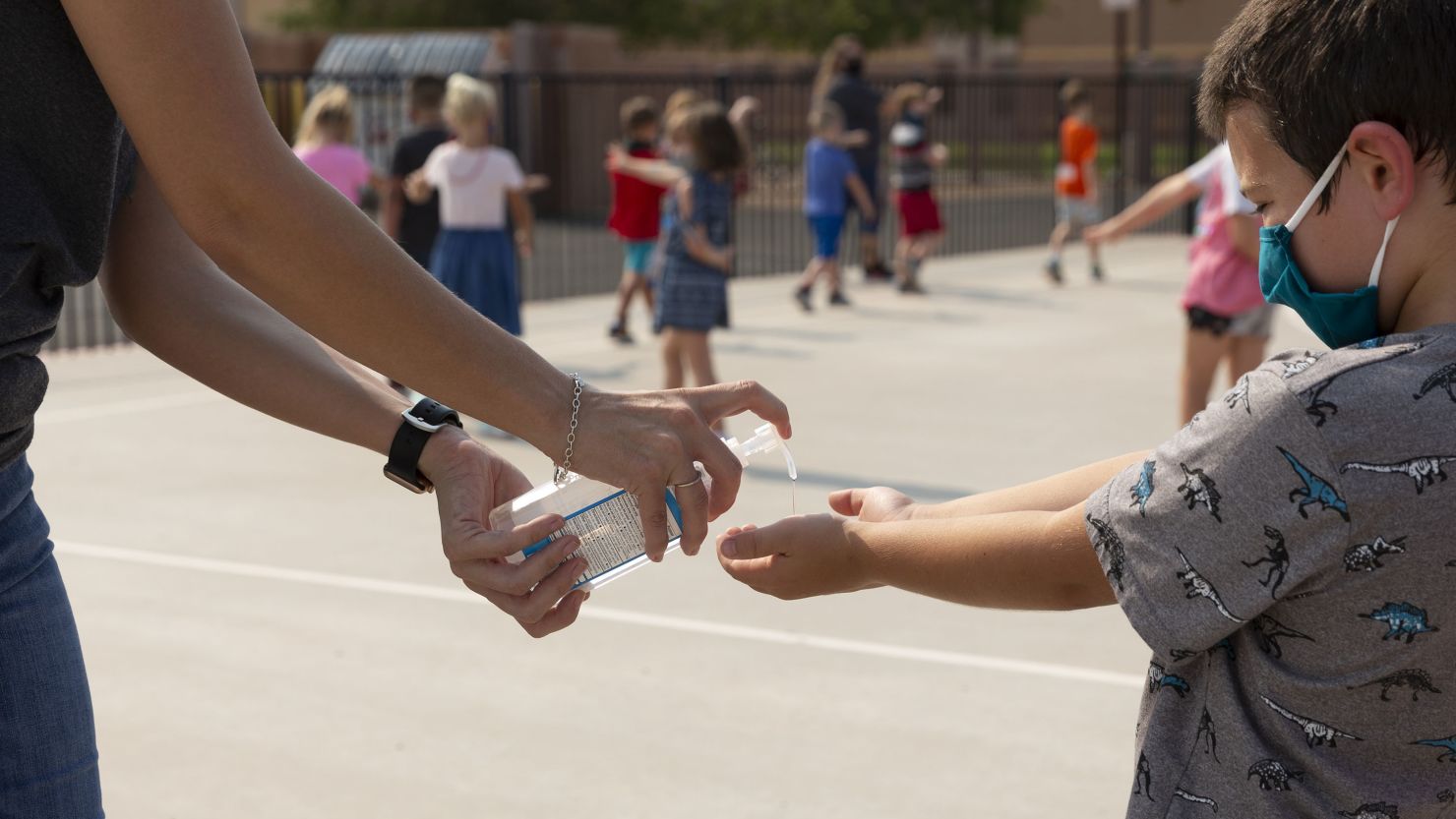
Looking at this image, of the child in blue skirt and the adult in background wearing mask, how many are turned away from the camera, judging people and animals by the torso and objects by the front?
1

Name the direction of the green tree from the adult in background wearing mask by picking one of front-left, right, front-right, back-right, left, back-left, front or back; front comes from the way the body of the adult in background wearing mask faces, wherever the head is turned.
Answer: back-left

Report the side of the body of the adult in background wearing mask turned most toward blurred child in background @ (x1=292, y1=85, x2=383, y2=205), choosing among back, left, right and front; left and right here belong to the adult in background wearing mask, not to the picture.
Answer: right

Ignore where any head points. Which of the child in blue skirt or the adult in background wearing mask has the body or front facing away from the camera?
the child in blue skirt

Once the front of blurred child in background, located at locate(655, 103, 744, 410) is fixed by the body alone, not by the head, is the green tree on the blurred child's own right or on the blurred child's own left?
on the blurred child's own right

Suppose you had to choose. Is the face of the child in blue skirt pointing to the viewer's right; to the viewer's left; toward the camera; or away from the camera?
away from the camera

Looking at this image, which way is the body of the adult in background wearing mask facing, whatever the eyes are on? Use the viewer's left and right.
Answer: facing the viewer and to the right of the viewer

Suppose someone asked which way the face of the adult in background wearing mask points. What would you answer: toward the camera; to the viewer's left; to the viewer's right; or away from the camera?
toward the camera

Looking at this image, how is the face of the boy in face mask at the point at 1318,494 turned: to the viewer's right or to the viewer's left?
to the viewer's left

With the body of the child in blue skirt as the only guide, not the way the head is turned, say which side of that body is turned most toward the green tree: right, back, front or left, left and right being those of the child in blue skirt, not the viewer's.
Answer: front

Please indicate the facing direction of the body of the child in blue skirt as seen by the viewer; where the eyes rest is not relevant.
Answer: away from the camera

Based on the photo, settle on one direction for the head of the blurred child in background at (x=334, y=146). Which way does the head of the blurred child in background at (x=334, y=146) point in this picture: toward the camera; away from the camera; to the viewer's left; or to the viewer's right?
away from the camera
